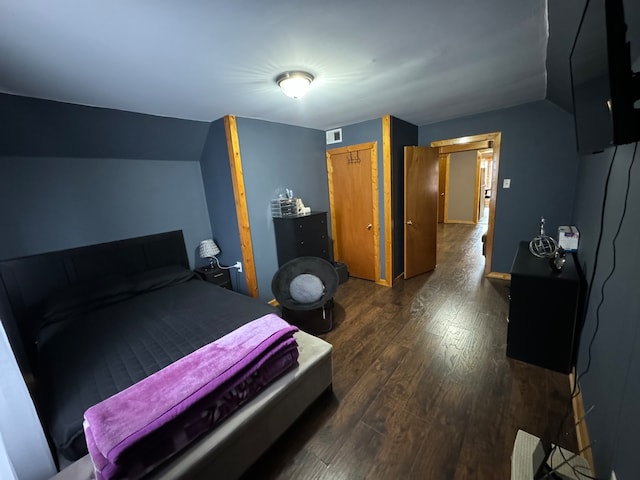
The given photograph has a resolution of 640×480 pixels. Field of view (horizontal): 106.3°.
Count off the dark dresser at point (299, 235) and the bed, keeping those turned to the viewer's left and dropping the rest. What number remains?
0

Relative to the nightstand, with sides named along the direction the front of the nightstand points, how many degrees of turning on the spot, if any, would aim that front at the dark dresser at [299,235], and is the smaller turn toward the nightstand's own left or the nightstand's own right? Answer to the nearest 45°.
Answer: approximately 45° to the nightstand's own left

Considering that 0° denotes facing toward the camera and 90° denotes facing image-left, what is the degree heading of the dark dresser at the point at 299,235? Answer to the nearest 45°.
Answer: approximately 315°

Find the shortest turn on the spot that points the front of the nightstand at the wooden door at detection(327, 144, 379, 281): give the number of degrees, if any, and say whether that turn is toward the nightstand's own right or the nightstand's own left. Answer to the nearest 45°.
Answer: approximately 45° to the nightstand's own left

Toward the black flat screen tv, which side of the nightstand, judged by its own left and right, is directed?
front

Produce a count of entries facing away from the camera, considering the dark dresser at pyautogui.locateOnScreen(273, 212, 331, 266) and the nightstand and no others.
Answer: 0

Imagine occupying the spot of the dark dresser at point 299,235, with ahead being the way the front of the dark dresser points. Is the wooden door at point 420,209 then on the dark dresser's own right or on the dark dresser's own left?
on the dark dresser's own left

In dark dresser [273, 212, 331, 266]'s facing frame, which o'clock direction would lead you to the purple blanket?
The purple blanket is roughly at 2 o'clock from the dark dresser.

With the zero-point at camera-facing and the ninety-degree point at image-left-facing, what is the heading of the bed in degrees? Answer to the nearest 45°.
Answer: approximately 315°

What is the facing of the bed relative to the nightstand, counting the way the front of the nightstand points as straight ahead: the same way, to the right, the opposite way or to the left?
the same way

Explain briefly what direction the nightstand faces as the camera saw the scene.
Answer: facing the viewer and to the right of the viewer

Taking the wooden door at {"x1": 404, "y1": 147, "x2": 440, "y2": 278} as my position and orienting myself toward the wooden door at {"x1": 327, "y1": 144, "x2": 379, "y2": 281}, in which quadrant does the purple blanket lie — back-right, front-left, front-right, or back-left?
front-left

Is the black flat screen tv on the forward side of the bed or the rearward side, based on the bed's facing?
on the forward side

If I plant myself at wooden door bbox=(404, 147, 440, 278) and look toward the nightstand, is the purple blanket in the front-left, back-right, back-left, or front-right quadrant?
front-left
